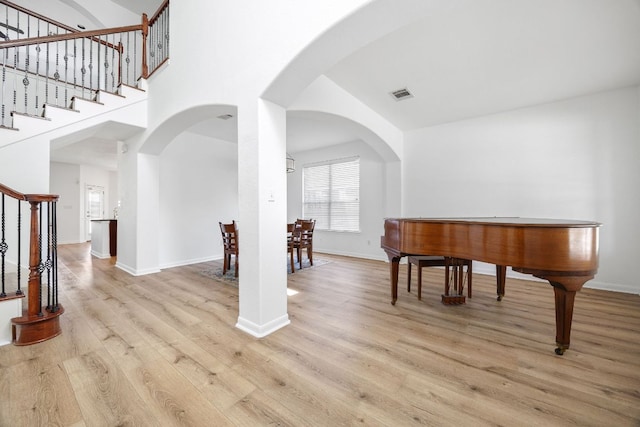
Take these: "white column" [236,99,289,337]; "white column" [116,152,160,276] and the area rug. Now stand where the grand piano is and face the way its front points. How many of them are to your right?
0

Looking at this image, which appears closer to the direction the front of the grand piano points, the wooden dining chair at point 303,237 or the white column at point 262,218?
the wooden dining chair

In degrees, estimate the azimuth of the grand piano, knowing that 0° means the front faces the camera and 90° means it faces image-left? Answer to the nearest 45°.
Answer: approximately 135°

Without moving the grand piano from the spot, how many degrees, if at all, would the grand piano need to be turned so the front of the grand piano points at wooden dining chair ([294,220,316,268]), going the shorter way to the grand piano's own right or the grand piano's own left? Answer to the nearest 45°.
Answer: approximately 45° to the grand piano's own left

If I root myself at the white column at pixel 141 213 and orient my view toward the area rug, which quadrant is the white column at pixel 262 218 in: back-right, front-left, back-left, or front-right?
front-right

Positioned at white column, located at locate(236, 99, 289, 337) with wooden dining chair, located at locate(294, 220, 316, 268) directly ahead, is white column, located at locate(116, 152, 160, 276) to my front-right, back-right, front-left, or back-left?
front-left

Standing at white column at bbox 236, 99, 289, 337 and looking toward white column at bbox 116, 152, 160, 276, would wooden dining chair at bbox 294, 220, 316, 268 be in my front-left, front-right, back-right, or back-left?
front-right

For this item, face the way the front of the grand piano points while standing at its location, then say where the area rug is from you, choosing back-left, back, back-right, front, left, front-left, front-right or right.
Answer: front-left

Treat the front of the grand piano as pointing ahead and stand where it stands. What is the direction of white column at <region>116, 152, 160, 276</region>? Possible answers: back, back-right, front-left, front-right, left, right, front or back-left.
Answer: front-left

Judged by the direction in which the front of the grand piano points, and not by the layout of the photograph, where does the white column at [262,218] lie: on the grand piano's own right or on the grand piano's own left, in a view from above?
on the grand piano's own left

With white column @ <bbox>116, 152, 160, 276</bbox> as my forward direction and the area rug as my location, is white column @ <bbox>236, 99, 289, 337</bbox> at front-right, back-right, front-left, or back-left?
back-left

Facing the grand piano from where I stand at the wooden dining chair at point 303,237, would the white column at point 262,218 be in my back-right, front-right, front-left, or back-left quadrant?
front-right
